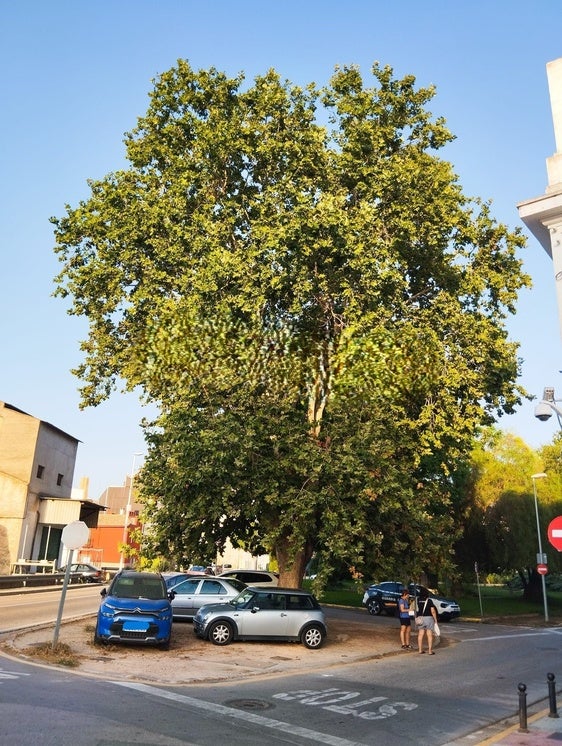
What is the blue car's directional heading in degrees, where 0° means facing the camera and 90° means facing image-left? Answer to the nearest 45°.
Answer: approximately 0°

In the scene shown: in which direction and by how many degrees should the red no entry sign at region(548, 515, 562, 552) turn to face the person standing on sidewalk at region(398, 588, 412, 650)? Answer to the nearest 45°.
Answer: approximately 135° to its right

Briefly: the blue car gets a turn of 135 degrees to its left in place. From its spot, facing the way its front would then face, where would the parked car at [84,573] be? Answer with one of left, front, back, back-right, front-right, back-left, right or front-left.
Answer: front-left

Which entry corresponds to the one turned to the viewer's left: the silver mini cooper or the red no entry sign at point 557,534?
the silver mini cooper

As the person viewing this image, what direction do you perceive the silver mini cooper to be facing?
facing to the left of the viewer

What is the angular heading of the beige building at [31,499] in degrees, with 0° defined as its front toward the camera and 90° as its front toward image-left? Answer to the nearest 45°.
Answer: approximately 315°

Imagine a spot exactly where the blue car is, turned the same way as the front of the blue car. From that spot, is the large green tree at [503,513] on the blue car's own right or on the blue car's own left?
on the blue car's own left

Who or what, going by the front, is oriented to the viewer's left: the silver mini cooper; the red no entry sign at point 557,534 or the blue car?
the silver mini cooper

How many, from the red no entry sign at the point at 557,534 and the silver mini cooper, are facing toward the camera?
1
